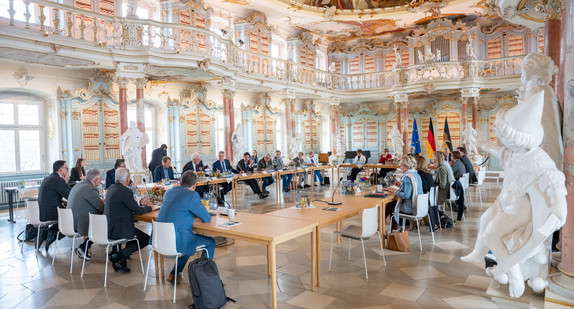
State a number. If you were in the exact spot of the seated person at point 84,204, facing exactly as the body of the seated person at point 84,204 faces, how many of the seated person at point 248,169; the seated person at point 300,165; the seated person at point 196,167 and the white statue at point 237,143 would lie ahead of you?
4

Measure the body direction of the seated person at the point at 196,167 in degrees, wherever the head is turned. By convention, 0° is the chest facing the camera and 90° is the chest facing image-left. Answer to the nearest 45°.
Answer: approximately 315°

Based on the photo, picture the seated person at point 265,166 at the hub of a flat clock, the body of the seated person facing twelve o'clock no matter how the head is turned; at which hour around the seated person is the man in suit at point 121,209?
The man in suit is roughly at 2 o'clock from the seated person.

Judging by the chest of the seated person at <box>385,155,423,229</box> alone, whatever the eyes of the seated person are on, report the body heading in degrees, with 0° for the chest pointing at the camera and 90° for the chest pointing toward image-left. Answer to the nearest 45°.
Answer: approximately 90°

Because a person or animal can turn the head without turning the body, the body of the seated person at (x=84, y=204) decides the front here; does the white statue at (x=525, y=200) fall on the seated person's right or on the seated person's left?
on the seated person's right

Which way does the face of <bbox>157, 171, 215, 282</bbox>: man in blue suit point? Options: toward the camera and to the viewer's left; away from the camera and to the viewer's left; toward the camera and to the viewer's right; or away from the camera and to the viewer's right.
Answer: away from the camera and to the viewer's right

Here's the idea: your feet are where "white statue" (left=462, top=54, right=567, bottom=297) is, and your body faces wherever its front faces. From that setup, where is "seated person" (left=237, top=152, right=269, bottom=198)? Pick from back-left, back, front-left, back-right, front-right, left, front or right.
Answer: right

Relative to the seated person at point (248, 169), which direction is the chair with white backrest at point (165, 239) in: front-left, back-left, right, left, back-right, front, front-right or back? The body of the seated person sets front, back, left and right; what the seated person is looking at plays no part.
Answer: front-right

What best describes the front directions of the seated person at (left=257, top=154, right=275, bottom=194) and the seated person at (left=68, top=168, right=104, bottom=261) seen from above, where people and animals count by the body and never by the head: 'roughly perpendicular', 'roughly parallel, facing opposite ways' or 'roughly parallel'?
roughly perpendicular

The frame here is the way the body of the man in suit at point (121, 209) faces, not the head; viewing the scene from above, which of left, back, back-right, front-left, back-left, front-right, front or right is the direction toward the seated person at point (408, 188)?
front-right

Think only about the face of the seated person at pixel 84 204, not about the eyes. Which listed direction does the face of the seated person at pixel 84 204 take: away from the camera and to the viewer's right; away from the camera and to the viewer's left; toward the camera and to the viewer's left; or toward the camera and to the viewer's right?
away from the camera and to the viewer's right

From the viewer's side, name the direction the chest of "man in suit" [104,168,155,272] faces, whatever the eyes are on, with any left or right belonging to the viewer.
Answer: facing away from the viewer and to the right of the viewer

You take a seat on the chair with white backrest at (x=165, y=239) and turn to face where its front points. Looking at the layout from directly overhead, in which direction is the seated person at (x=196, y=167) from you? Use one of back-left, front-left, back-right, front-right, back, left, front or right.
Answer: front-left

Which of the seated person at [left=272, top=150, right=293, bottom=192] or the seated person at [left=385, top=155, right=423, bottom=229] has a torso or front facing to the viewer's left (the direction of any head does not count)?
the seated person at [left=385, top=155, right=423, bottom=229]

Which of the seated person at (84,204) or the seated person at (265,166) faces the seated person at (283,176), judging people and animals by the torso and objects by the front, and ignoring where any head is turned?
the seated person at (84,204)

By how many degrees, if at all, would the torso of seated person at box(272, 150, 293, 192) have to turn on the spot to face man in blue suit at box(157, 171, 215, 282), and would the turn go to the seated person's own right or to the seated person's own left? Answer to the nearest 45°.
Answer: approximately 45° to the seated person's own right

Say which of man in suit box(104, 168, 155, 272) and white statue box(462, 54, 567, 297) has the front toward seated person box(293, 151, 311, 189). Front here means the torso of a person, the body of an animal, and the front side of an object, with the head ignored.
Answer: the man in suit
